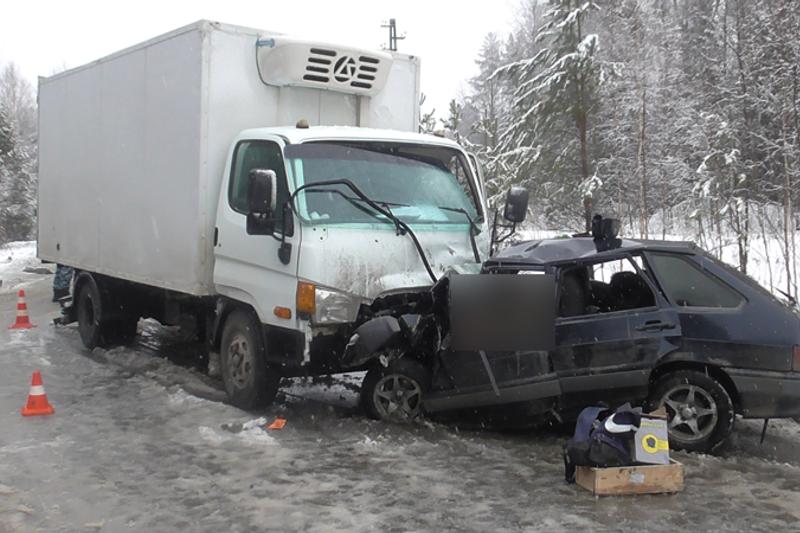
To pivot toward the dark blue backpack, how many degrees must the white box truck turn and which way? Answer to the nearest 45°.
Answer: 0° — it already faces it

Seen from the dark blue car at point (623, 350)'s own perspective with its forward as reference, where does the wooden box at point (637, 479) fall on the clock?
The wooden box is roughly at 9 o'clock from the dark blue car.

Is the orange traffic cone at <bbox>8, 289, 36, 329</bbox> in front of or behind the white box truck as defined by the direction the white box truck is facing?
behind

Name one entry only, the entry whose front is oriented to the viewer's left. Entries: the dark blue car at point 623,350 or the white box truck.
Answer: the dark blue car

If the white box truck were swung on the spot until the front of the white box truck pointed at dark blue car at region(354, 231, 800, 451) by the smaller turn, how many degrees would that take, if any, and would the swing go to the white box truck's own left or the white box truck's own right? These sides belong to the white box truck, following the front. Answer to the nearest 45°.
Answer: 0° — it already faces it

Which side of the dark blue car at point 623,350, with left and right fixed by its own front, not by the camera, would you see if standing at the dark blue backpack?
left

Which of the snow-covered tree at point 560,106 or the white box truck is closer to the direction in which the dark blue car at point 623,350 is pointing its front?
the white box truck

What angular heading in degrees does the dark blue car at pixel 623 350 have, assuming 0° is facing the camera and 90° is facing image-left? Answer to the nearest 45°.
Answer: approximately 90°

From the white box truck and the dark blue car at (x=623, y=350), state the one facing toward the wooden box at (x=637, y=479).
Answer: the white box truck

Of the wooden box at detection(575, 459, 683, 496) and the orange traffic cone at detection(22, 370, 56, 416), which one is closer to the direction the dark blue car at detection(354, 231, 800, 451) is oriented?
the orange traffic cone

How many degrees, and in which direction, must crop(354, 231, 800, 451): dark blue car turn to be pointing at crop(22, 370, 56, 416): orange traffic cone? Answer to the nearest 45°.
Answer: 0° — it already faces it

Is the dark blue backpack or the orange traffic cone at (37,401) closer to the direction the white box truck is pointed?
the dark blue backpack

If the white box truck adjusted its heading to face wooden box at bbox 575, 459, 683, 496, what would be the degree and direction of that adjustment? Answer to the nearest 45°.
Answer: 0° — it already faces it

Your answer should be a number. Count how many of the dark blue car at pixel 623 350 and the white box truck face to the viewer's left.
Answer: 1

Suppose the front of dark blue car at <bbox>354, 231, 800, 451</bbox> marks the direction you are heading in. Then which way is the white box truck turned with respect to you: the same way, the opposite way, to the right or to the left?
the opposite way

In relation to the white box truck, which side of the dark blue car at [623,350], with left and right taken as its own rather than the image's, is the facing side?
front

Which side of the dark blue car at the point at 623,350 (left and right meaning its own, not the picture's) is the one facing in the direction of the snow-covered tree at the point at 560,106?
right

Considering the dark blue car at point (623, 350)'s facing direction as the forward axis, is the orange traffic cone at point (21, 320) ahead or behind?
ahead
